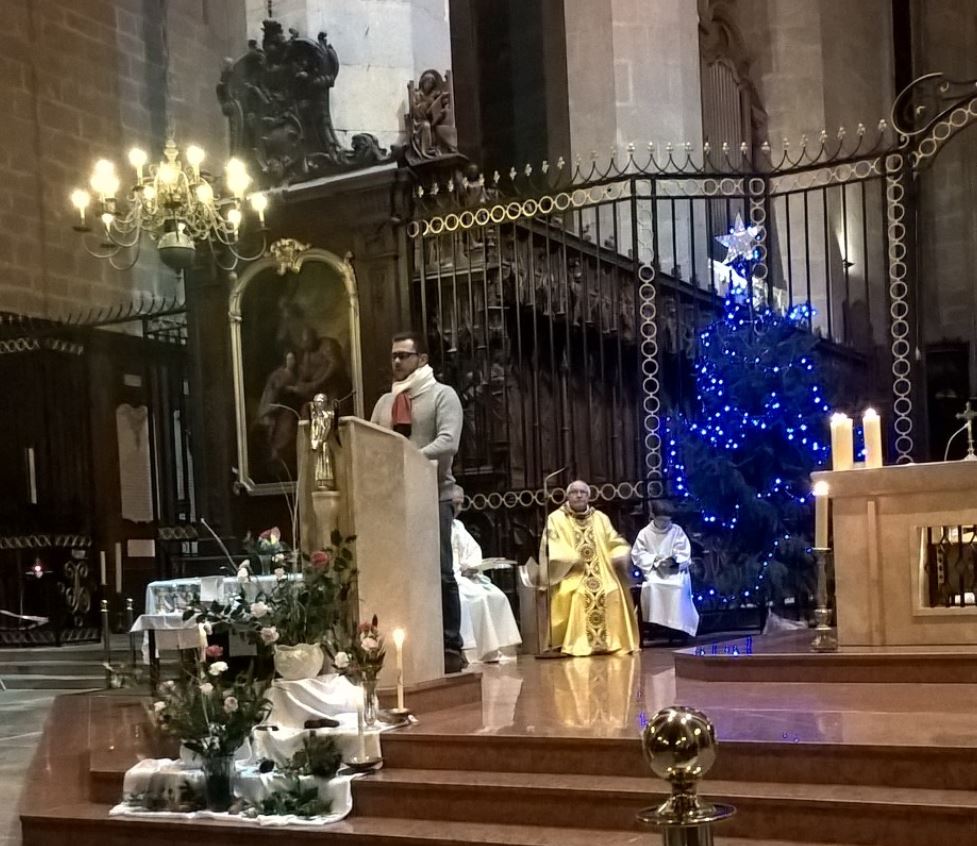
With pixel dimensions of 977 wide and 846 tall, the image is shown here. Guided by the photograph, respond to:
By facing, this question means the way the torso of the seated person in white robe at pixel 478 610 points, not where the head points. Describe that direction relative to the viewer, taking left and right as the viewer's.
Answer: facing the viewer and to the right of the viewer

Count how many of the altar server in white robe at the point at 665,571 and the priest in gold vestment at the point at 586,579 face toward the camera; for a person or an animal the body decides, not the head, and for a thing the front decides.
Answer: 2

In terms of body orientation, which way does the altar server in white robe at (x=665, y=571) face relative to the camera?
toward the camera

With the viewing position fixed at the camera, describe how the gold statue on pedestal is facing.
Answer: facing the viewer and to the left of the viewer

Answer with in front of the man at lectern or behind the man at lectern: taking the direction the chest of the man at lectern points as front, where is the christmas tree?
behind

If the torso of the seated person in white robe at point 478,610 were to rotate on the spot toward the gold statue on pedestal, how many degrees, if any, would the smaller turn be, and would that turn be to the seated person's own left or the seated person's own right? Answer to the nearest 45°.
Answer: approximately 45° to the seated person's own right

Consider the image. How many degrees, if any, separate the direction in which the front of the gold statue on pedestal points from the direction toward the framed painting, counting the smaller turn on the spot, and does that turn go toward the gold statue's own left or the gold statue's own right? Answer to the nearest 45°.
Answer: approximately 135° to the gold statue's own right
